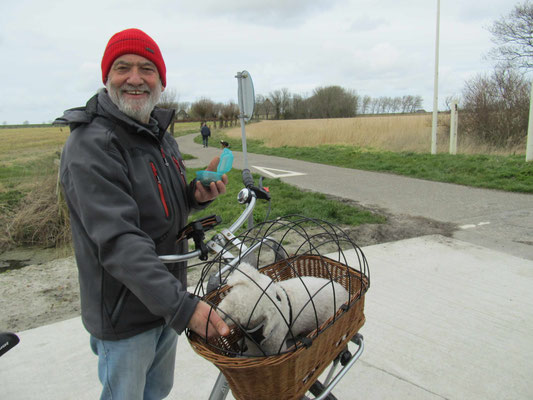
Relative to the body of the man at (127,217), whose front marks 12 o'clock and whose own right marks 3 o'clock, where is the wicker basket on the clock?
The wicker basket is roughly at 12 o'clock from the man.

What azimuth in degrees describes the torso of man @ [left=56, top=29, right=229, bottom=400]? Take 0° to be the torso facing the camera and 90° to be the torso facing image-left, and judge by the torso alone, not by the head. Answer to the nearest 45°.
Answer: approximately 315°

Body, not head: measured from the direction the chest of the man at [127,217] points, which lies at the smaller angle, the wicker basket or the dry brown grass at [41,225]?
the wicker basket

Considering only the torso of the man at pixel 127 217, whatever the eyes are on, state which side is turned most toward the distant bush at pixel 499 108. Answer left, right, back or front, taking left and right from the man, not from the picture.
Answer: left

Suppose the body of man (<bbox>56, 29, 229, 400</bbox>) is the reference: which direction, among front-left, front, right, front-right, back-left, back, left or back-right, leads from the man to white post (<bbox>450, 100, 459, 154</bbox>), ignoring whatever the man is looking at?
left

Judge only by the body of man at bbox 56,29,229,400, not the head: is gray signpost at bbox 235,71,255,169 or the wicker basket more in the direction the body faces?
the wicker basket

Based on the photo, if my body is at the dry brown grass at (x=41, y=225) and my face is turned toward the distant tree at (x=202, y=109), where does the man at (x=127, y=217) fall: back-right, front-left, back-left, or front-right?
back-right
